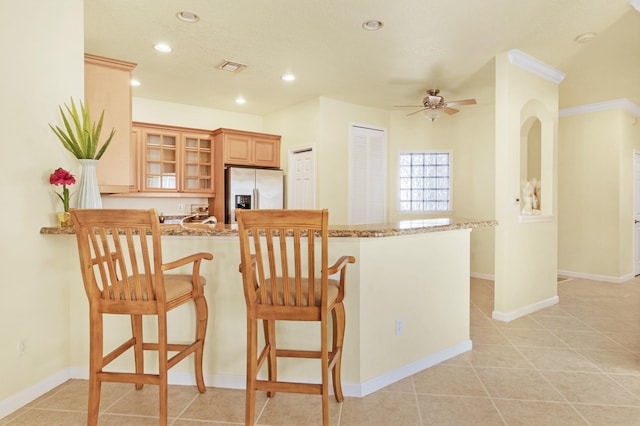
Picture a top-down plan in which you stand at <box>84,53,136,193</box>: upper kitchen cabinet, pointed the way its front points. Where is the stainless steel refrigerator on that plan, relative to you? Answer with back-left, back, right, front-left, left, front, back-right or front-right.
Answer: front-left

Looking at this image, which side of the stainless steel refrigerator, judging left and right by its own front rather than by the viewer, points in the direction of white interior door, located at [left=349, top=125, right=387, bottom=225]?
left

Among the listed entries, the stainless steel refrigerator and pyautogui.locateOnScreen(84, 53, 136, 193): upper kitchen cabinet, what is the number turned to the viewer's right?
1

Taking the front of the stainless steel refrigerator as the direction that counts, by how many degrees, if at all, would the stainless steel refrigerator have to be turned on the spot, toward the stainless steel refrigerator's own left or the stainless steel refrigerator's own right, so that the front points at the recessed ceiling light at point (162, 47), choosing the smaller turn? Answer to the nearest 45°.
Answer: approximately 45° to the stainless steel refrigerator's own right

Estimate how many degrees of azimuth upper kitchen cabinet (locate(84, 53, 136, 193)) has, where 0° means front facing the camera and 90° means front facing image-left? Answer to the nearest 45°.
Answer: approximately 270°

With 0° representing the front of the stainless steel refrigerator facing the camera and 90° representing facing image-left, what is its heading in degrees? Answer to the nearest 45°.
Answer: approximately 0°

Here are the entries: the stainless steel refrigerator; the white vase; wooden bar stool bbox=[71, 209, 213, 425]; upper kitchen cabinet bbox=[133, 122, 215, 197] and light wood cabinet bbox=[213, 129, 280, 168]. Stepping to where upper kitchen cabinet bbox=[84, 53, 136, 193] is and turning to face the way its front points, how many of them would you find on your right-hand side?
2

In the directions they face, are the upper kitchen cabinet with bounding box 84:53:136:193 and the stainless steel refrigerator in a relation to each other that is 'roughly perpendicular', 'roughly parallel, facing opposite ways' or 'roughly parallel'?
roughly perpendicular

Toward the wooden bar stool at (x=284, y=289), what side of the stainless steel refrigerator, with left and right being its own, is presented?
front

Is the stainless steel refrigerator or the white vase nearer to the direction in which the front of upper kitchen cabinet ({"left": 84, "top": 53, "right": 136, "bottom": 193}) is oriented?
the stainless steel refrigerator

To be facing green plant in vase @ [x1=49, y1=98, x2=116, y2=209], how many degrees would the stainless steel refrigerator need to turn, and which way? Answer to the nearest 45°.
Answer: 0° — it already faces it

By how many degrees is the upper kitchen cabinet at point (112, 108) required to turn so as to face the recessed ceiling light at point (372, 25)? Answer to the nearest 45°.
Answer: approximately 45° to its right

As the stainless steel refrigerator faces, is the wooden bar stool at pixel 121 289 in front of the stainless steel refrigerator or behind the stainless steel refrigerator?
in front

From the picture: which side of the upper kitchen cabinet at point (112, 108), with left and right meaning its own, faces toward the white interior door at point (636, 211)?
front
